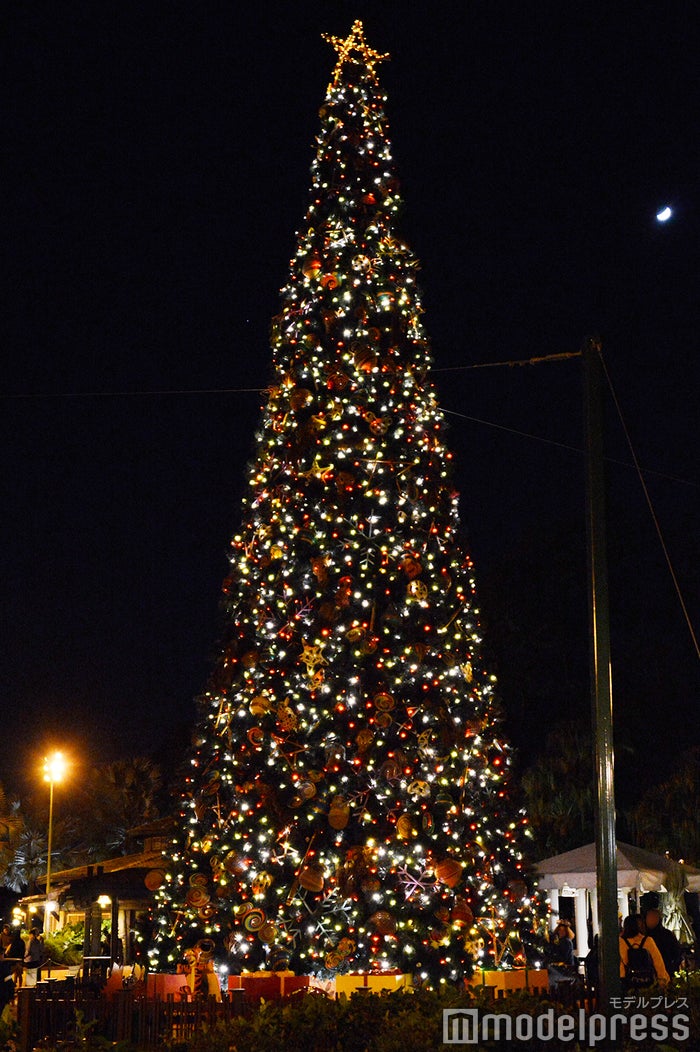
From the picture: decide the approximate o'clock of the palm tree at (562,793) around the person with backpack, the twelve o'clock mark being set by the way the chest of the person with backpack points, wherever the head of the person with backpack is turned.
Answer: The palm tree is roughly at 12 o'clock from the person with backpack.

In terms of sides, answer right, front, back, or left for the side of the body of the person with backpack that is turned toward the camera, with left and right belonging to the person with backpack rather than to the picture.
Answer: back

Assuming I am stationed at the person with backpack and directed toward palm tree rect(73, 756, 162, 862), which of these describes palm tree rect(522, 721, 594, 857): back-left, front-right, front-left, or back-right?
front-right

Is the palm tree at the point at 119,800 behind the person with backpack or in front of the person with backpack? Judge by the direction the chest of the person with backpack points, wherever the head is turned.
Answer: in front

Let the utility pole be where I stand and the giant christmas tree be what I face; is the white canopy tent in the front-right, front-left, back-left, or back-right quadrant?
front-right

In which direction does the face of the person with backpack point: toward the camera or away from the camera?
away from the camera

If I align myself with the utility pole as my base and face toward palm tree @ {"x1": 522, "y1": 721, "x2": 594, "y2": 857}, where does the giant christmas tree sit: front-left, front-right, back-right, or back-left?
front-left

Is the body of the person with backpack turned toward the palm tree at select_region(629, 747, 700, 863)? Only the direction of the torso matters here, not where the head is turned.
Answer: yes

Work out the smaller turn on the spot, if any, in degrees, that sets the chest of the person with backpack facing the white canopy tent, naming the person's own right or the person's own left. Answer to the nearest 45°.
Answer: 0° — they already face it
